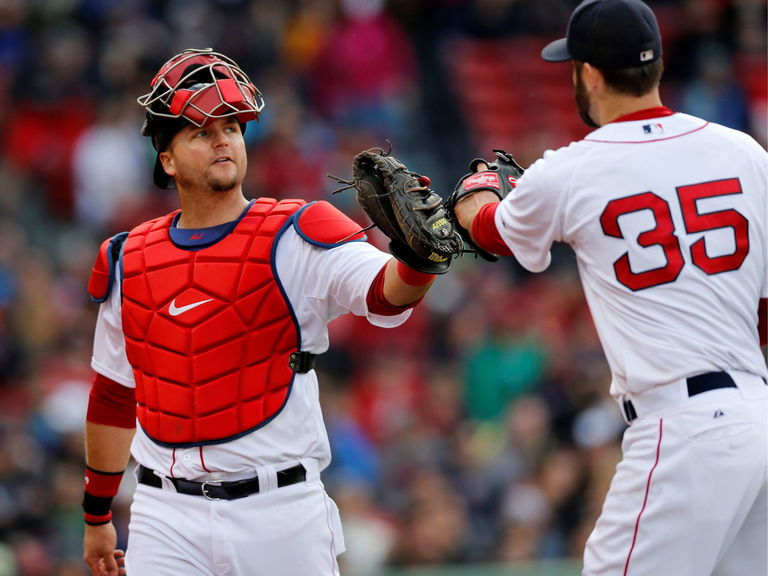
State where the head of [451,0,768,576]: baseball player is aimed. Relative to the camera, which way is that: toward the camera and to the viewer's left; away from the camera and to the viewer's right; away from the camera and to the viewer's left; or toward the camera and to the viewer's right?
away from the camera and to the viewer's left

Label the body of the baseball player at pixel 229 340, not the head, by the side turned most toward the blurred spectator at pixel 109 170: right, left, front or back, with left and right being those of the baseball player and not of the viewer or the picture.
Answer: back

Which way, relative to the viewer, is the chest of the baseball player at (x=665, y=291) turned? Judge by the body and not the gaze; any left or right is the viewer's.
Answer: facing away from the viewer and to the left of the viewer

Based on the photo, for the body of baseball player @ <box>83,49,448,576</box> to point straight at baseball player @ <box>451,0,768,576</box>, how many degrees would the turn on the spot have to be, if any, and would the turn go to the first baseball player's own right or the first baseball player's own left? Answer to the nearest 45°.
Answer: approximately 45° to the first baseball player's own left

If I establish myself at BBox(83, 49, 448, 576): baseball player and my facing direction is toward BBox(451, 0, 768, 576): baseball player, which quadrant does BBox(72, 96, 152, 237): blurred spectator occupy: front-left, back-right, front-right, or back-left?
back-left

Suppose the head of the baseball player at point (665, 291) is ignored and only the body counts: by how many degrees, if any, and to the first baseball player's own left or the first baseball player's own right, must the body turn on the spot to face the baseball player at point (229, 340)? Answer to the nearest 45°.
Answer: approximately 45° to the first baseball player's own left

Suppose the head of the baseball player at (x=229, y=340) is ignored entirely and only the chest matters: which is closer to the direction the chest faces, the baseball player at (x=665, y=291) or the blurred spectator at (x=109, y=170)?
the baseball player

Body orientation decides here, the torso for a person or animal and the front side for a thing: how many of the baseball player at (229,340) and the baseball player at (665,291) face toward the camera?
1

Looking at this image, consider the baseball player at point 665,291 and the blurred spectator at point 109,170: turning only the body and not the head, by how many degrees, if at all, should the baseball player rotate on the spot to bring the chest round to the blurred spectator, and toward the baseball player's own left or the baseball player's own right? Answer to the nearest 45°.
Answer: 0° — they already face them

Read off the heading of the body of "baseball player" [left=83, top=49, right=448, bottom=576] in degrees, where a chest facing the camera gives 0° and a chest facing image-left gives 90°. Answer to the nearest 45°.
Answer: approximately 0°
